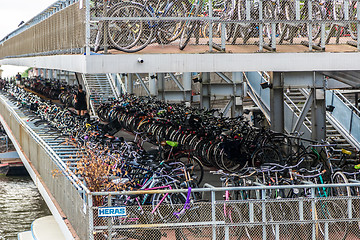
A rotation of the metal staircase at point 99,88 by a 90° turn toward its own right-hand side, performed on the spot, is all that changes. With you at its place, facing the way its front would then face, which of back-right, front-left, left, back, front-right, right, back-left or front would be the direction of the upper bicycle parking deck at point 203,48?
left

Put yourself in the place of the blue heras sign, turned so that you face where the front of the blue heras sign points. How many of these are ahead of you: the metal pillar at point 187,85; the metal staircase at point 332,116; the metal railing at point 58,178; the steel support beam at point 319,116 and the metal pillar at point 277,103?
0

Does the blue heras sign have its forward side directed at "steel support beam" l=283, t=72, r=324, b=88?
no

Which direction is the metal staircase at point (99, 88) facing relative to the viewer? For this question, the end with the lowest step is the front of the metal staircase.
toward the camera

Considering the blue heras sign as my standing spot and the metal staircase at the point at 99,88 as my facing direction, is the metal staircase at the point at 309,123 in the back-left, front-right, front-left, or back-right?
front-right

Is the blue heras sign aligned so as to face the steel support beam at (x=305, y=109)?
no

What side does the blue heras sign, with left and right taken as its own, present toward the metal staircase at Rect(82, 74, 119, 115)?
back

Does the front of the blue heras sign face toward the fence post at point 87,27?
no

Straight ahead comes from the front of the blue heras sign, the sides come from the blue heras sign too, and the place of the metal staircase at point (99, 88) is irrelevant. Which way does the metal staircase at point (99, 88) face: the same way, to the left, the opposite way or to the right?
the same way

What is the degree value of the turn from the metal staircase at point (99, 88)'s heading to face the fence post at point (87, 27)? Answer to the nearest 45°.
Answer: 0° — it already faces it

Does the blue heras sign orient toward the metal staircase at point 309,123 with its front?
no

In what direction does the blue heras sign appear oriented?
toward the camera
